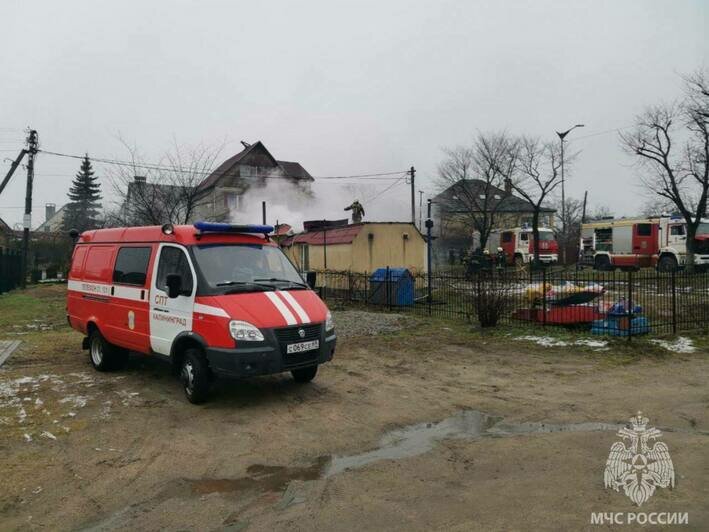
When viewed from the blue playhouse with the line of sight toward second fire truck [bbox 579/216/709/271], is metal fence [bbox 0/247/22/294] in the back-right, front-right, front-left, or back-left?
back-left

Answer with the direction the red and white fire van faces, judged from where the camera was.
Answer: facing the viewer and to the right of the viewer

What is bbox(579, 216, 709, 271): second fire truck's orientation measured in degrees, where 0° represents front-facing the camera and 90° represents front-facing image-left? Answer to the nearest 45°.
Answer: approximately 270°

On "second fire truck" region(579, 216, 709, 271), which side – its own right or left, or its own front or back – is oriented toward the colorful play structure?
right

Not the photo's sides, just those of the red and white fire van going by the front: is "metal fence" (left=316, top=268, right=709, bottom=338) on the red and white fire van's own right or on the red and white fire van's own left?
on the red and white fire van's own left

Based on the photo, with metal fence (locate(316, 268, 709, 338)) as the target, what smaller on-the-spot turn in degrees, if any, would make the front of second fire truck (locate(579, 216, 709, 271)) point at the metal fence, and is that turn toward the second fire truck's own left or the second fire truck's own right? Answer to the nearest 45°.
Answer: approximately 90° to the second fire truck's own right

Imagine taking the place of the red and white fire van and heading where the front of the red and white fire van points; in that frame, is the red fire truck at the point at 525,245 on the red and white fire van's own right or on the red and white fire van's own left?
on the red and white fire van's own left

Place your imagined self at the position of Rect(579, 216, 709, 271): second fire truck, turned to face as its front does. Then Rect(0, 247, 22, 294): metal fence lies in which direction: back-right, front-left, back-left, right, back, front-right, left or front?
back-right

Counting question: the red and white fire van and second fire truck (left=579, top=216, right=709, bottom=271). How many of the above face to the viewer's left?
0

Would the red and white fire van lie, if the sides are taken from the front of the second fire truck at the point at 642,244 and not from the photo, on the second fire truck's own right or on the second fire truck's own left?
on the second fire truck's own right

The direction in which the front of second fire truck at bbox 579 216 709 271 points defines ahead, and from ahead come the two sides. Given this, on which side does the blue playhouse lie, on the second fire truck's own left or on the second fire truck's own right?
on the second fire truck's own right
